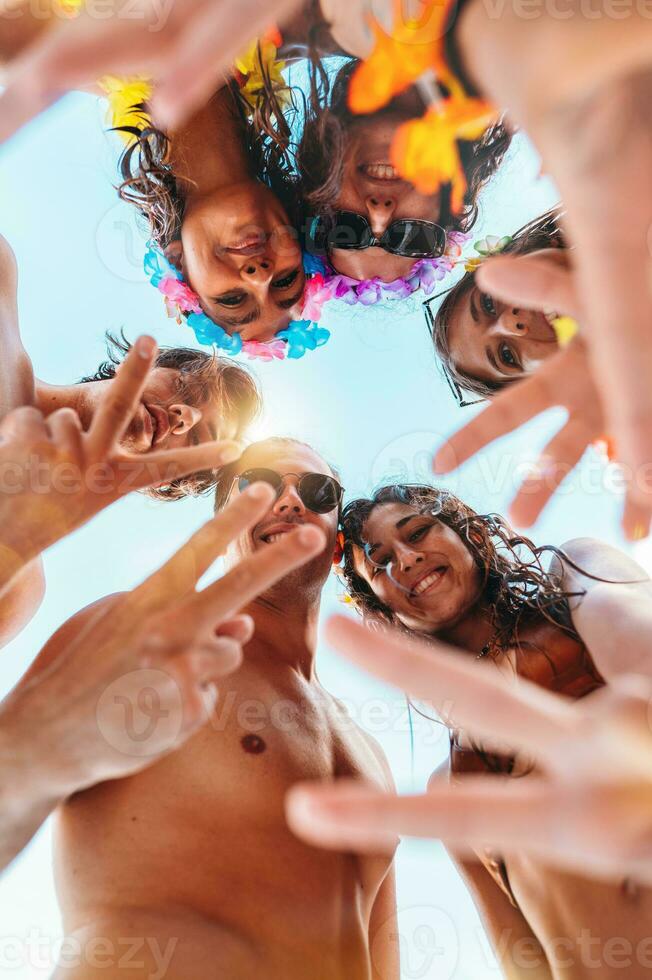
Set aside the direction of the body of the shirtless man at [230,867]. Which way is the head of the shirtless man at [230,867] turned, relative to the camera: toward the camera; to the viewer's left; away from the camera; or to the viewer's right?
toward the camera

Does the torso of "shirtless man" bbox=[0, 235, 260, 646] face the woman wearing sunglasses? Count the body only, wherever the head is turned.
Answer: no

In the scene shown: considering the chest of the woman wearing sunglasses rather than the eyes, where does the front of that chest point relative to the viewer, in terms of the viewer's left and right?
facing the viewer

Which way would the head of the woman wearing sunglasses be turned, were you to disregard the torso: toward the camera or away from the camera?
toward the camera

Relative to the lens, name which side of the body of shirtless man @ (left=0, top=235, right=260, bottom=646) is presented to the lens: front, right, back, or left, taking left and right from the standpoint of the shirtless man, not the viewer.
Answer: front

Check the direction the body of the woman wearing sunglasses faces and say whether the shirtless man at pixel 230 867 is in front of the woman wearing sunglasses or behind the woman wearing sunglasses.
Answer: in front

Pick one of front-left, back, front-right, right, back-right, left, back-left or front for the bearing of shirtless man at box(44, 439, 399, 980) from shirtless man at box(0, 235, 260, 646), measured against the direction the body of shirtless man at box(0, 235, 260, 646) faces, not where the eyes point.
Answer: front

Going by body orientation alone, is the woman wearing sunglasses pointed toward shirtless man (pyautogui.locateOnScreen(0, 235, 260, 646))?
no
